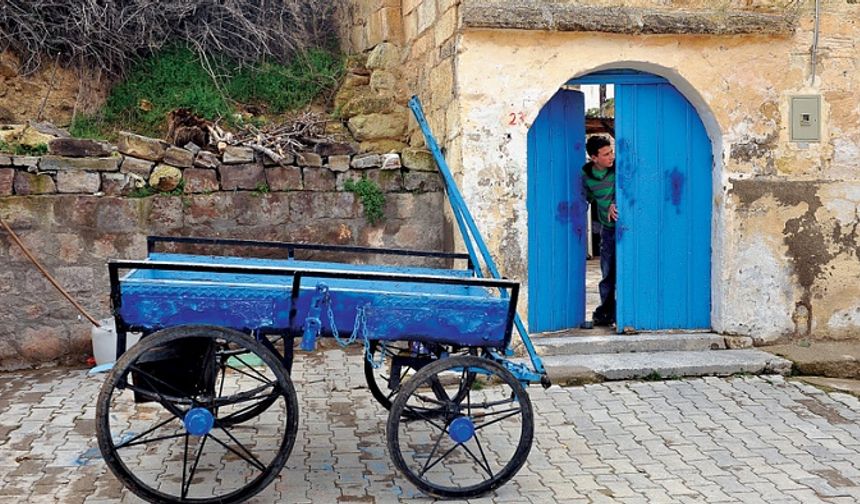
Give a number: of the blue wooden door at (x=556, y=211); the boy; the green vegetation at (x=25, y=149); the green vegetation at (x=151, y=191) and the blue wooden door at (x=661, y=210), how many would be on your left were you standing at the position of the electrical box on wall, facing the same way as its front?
0

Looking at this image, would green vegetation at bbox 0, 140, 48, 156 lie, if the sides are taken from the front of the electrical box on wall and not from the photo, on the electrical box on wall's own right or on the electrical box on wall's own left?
on the electrical box on wall's own right

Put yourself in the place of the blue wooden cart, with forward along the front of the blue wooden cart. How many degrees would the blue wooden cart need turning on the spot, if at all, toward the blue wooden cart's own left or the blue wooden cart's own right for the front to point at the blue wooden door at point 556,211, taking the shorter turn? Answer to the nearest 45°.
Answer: approximately 45° to the blue wooden cart's own left

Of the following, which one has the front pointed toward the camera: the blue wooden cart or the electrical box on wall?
the electrical box on wall

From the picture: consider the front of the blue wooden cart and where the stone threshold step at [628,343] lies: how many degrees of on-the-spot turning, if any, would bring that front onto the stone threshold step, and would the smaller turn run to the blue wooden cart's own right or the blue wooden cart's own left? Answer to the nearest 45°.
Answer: approximately 45° to the blue wooden cart's own left

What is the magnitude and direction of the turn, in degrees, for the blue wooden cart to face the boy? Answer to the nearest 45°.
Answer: approximately 45° to its left

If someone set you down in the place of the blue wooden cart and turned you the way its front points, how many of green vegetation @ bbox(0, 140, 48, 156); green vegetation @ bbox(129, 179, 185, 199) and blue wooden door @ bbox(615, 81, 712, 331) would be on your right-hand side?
0

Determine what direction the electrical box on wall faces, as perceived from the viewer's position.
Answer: facing the viewer

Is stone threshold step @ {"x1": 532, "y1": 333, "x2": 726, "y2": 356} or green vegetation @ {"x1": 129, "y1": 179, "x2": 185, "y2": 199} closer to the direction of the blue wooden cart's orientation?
the stone threshold step

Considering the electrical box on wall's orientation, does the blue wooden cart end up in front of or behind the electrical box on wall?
in front

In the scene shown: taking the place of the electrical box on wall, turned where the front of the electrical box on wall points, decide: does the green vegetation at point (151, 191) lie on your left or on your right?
on your right

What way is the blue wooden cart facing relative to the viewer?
to the viewer's right

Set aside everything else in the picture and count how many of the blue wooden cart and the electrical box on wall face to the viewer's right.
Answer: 1
